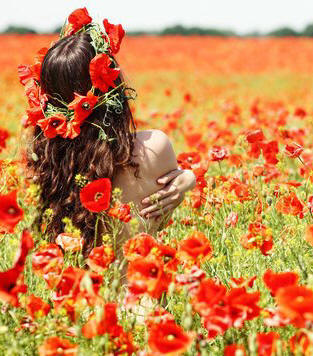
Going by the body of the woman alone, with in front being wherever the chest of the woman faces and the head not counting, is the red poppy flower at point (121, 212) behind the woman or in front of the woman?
behind

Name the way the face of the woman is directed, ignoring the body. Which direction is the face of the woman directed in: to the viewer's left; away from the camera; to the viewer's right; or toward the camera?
away from the camera

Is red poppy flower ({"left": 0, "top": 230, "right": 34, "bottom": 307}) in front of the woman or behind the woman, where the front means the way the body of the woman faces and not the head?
behind

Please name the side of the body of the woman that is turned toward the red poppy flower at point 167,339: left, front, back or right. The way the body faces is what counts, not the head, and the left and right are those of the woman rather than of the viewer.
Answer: back

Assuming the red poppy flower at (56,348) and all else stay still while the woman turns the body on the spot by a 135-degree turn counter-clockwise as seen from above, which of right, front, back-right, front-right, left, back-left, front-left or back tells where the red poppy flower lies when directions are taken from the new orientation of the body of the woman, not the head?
front-left

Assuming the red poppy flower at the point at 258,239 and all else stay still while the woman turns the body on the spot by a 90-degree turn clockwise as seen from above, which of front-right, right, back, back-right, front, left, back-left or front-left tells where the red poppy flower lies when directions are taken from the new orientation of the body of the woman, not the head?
front-right

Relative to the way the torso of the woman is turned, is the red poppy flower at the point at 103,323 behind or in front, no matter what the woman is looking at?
behind

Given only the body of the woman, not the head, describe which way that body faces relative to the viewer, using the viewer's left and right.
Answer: facing away from the viewer

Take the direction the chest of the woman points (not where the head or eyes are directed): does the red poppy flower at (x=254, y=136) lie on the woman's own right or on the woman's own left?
on the woman's own right

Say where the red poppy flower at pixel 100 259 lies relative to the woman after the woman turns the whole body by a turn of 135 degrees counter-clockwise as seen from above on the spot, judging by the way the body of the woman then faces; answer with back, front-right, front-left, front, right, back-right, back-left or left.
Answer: front-left
